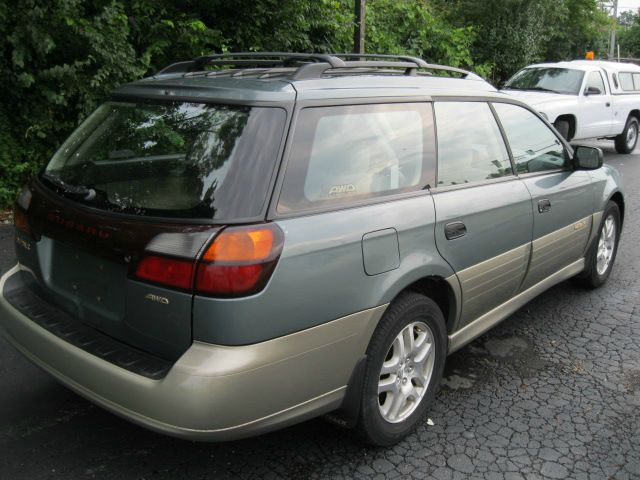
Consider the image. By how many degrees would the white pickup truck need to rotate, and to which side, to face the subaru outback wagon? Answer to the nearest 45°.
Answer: approximately 45° to its left

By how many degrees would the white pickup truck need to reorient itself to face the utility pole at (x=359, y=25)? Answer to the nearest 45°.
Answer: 0° — it already faces it

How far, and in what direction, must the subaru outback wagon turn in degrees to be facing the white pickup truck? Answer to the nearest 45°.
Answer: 0° — it already faces it

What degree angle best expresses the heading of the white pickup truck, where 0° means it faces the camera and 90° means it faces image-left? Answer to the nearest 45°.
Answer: approximately 45°

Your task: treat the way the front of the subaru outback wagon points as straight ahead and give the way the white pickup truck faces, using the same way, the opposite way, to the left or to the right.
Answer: the opposite way

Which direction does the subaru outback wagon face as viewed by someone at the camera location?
facing away from the viewer and to the right of the viewer

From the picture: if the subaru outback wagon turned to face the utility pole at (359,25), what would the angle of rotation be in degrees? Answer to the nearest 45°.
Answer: approximately 45° to its left
